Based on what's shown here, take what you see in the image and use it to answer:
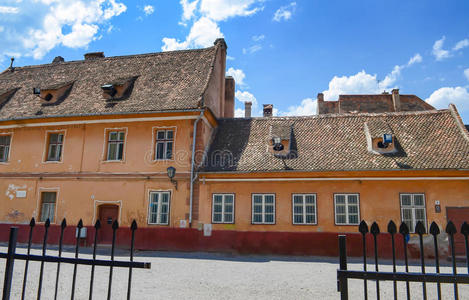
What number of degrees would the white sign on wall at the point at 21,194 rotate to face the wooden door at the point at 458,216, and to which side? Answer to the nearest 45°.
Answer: approximately 45° to its left

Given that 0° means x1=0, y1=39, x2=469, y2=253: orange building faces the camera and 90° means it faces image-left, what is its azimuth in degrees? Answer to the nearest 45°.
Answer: approximately 0°
